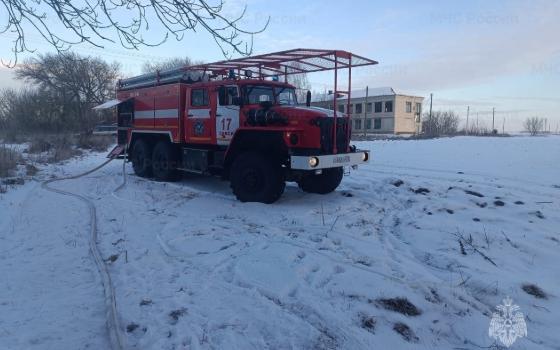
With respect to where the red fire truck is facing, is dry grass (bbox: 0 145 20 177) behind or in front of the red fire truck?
behind

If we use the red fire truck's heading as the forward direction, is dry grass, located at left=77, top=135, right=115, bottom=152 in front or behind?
behind

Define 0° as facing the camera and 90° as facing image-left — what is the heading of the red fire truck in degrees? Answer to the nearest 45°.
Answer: approximately 315°

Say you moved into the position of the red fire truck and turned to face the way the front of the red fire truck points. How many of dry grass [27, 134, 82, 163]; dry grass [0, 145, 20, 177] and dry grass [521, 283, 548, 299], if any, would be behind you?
2

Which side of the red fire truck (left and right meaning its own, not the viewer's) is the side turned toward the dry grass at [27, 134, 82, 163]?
back

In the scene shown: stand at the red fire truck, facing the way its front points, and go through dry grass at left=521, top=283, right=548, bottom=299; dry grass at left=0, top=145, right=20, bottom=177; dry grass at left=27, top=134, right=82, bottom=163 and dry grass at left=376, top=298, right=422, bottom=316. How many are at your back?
2

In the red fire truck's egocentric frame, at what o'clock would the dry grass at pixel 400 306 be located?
The dry grass is roughly at 1 o'clock from the red fire truck.
